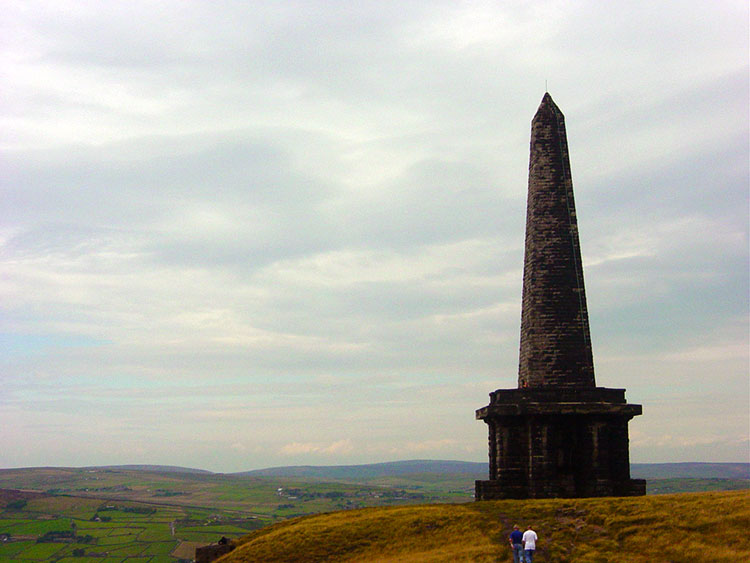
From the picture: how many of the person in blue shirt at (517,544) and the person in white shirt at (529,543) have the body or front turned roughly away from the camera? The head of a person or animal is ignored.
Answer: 2

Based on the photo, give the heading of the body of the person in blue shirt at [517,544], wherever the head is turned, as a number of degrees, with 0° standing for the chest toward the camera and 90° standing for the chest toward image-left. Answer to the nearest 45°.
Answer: approximately 180°

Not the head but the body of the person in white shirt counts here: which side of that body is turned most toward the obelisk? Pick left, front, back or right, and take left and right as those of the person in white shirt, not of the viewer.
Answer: front

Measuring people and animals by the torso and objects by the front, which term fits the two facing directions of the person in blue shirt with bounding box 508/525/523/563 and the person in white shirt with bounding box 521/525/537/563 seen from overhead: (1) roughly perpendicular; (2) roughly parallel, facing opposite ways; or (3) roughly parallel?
roughly parallel

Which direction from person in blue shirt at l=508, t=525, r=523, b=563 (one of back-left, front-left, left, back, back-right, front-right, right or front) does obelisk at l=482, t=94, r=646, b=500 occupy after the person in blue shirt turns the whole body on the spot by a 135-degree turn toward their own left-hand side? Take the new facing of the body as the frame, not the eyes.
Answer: back-right

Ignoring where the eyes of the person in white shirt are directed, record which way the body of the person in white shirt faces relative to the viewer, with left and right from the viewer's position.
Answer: facing away from the viewer
